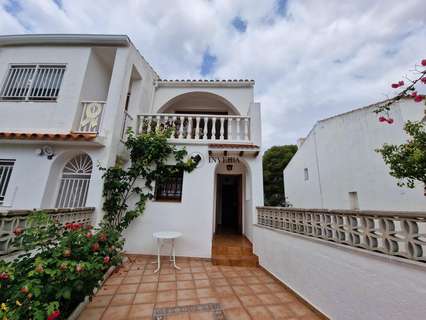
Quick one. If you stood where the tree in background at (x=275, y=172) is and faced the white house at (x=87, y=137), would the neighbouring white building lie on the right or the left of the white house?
left

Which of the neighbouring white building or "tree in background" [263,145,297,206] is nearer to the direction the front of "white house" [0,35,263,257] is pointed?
the neighbouring white building

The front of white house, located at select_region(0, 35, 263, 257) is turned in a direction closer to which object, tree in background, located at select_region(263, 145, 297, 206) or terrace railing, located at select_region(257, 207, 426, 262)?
the terrace railing

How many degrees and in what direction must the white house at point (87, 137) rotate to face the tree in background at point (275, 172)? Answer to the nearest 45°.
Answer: approximately 135° to its left

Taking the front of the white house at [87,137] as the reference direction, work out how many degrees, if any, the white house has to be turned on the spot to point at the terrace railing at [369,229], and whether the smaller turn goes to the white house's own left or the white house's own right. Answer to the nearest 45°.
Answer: approximately 45° to the white house's own left

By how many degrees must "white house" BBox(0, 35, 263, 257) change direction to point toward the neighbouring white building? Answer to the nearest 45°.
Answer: approximately 90° to its left

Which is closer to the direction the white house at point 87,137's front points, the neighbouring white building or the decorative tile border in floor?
the decorative tile border in floor

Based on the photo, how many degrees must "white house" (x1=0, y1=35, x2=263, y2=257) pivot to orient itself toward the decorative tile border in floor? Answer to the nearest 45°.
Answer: approximately 45° to its left

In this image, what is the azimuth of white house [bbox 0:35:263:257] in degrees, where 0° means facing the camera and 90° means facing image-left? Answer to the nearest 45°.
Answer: approximately 0°
